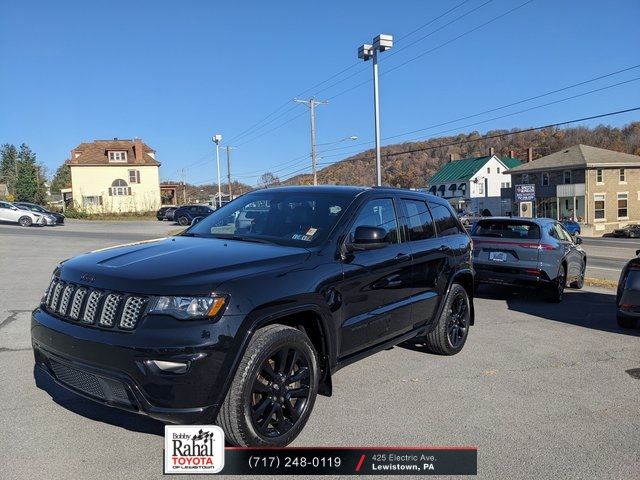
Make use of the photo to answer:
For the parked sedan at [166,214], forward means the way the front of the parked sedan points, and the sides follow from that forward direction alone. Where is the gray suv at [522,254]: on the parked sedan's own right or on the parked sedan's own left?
on the parked sedan's own left

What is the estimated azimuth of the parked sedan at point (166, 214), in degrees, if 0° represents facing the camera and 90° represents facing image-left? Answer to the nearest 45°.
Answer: approximately 45°

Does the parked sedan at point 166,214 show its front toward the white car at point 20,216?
yes

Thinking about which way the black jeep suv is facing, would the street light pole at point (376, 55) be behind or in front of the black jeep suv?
behind

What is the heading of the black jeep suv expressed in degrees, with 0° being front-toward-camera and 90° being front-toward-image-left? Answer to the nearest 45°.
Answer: approximately 45°

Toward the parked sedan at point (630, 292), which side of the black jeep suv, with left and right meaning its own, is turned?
back

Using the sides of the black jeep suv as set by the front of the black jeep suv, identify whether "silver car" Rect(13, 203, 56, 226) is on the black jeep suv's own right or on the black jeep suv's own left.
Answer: on the black jeep suv's own right

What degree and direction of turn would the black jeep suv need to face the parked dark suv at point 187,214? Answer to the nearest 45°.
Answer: approximately 135° to its right

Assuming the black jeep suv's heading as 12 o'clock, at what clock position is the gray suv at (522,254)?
The gray suv is roughly at 6 o'clock from the black jeep suv.
